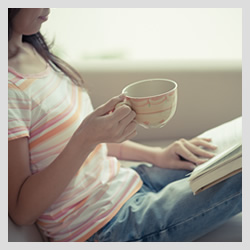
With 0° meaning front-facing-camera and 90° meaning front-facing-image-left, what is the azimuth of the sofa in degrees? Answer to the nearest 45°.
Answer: approximately 0°
